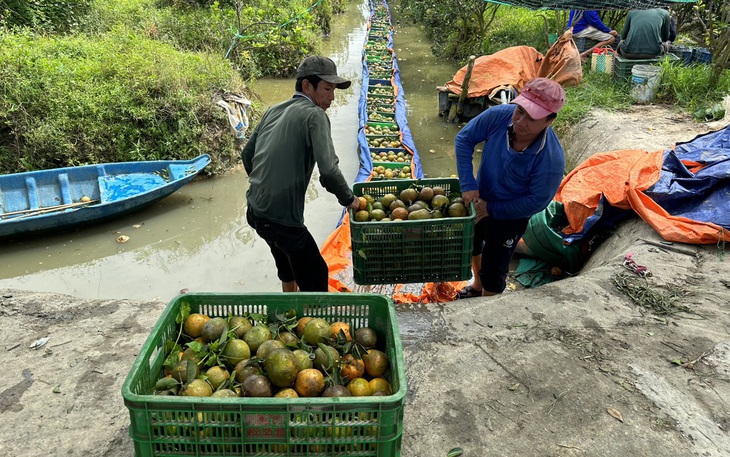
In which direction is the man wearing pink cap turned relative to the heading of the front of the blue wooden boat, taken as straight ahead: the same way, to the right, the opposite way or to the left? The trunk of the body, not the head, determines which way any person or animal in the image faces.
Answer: the opposite way

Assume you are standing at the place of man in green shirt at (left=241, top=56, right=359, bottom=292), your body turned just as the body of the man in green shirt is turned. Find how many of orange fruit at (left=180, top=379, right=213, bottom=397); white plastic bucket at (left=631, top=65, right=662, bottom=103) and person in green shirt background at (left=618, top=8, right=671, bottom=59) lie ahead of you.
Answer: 2

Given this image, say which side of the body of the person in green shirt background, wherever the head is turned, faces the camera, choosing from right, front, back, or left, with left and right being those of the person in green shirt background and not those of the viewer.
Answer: back

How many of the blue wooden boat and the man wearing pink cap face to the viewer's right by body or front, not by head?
1

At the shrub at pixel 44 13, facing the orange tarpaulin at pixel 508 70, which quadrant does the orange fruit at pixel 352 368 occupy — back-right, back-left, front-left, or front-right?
front-right

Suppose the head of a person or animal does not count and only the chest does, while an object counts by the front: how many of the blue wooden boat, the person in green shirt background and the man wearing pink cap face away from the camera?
1

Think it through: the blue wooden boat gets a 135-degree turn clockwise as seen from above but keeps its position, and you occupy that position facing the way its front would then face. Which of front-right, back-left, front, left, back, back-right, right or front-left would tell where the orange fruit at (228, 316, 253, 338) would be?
front-left

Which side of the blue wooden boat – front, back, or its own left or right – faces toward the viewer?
right

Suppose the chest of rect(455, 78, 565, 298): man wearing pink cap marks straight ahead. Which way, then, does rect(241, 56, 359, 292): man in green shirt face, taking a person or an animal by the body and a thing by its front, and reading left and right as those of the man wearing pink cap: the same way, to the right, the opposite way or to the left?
the opposite way

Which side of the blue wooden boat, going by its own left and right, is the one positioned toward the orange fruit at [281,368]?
right

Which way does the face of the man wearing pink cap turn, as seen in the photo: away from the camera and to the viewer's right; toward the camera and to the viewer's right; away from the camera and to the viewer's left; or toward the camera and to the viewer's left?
toward the camera and to the viewer's left

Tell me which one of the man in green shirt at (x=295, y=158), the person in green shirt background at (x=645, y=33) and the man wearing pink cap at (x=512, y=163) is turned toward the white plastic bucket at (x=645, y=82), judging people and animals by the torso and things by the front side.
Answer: the man in green shirt

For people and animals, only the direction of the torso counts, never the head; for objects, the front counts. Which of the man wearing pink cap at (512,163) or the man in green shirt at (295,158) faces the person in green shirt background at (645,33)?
the man in green shirt
